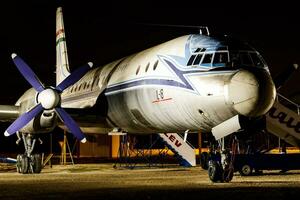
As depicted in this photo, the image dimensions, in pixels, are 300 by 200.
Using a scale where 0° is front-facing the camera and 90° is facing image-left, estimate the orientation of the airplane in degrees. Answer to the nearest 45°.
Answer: approximately 315°
